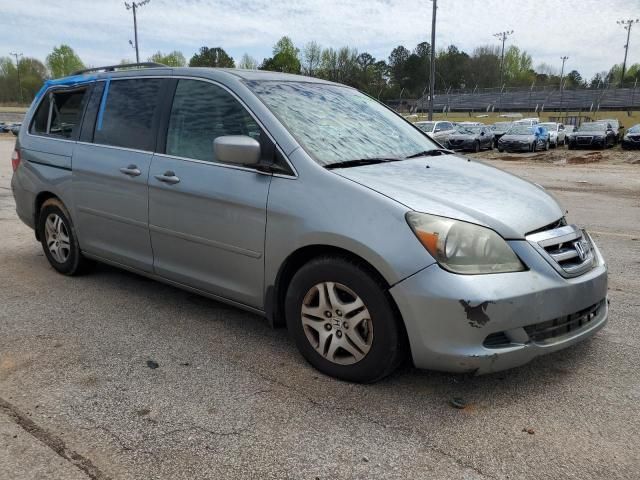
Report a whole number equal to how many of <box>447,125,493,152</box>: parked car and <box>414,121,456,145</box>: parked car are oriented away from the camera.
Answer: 0

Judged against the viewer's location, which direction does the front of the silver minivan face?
facing the viewer and to the right of the viewer

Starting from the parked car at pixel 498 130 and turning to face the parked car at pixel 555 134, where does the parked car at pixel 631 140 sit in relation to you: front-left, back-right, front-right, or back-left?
front-right

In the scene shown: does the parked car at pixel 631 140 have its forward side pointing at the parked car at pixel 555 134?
no

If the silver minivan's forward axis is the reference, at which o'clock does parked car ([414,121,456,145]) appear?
The parked car is roughly at 8 o'clock from the silver minivan.

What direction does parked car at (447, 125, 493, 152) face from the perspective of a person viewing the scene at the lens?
facing the viewer and to the left of the viewer

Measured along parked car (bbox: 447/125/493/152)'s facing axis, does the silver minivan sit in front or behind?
in front

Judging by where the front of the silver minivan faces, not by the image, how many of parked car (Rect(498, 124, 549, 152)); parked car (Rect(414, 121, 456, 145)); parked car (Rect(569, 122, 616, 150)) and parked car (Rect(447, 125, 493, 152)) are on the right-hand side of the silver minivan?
0

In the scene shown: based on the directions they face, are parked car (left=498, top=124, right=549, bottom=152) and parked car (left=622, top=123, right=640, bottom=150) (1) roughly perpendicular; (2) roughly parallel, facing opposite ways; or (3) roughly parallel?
roughly parallel

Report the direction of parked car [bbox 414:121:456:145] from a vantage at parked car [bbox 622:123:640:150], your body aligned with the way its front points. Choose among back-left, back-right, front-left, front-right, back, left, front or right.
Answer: front-right

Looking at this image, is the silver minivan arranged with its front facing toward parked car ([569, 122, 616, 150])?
no

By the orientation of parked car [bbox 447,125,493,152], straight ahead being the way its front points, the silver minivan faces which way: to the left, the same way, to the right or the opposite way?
to the left

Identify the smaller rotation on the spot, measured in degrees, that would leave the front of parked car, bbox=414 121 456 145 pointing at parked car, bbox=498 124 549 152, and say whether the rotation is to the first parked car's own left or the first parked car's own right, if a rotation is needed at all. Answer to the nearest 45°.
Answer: approximately 135° to the first parked car's own left

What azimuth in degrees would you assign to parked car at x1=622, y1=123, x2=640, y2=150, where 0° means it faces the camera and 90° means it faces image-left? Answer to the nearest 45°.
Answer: approximately 45°
